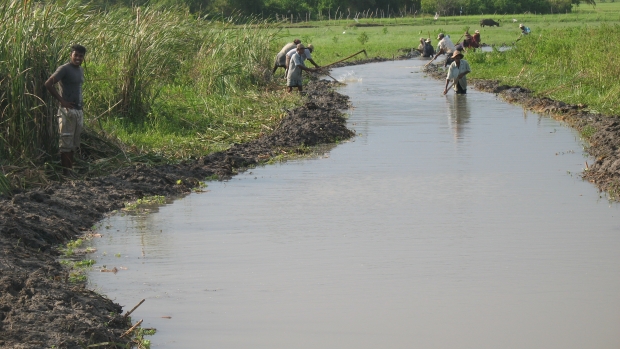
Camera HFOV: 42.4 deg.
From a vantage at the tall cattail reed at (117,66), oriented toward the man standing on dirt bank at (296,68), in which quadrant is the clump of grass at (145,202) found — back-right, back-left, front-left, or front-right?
back-right

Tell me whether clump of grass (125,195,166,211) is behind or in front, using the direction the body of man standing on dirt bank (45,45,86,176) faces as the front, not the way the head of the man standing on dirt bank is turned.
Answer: in front

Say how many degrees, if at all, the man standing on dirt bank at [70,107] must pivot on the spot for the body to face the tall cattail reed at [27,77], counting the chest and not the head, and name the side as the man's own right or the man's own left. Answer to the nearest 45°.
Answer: approximately 180°

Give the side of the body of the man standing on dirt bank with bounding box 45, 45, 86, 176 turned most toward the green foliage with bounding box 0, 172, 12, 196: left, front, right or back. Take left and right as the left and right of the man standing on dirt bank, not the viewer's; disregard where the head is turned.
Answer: right

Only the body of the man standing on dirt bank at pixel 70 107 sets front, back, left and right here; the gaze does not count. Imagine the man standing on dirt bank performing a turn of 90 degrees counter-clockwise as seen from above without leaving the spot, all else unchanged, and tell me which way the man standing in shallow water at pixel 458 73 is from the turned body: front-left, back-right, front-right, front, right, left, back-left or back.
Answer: front

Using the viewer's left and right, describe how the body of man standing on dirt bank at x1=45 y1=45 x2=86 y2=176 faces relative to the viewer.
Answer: facing the viewer and to the right of the viewer

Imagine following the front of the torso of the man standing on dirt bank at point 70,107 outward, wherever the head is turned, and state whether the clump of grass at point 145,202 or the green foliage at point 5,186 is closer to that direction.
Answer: the clump of grass
